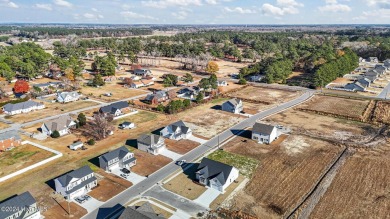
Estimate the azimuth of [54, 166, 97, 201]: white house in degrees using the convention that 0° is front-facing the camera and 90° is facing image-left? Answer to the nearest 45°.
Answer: approximately 315°

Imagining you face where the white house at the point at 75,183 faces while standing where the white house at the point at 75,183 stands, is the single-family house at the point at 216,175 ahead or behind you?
ahead

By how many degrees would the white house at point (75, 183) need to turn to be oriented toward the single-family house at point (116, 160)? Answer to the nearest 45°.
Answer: approximately 90° to its left

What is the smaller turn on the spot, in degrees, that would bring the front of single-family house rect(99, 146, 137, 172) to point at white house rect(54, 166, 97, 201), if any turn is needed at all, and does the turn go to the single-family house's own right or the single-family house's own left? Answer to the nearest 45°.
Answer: approximately 90° to the single-family house's own right

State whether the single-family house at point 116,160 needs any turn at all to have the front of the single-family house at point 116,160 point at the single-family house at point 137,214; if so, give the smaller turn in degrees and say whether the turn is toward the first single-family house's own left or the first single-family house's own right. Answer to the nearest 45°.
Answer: approximately 45° to the first single-family house's own right

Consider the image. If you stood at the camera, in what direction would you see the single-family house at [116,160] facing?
facing the viewer and to the right of the viewer

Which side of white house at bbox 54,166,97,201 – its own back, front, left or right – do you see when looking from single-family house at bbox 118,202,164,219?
front

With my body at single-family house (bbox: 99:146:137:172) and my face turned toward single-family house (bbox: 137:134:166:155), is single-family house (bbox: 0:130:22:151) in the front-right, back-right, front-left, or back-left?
back-left
